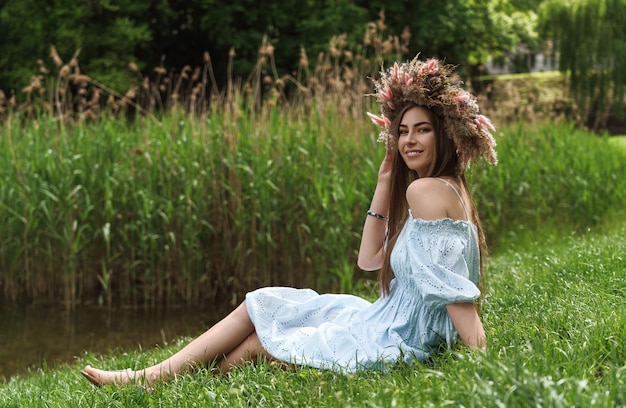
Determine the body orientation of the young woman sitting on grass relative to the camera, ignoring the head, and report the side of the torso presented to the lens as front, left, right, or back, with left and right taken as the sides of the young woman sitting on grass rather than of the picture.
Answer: left
